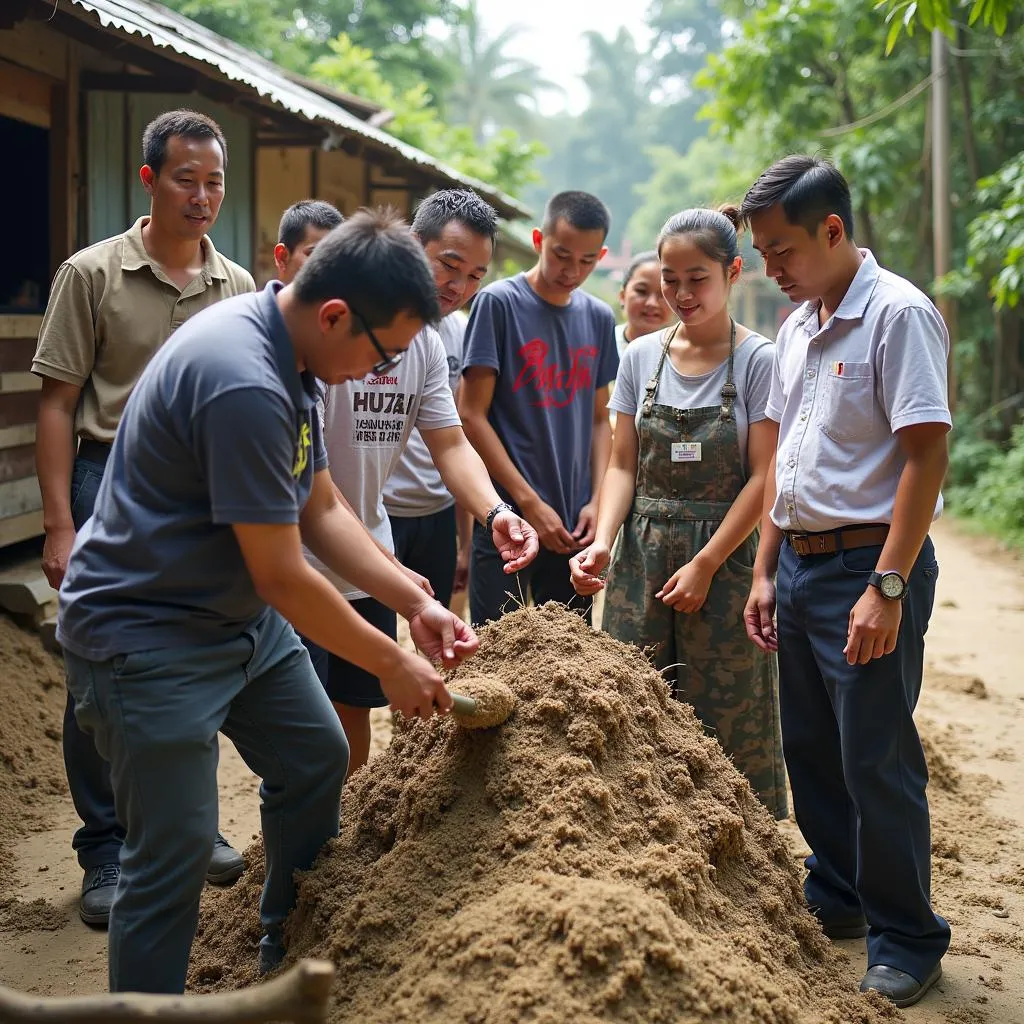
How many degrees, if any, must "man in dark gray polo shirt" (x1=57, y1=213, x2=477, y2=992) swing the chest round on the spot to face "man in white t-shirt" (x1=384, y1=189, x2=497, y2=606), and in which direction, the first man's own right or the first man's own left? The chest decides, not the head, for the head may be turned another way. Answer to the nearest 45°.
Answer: approximately 45° to the first man's own left

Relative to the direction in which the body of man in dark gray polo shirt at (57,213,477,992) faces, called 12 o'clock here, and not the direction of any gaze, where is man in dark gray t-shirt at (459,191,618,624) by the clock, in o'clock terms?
man in dark gray t-shirt at (459,191,618,624) is roughly at 10 o'clock from man in dark gray polo shirt at (57,213,477,992).

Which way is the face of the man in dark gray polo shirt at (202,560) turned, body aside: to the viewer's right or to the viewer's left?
to the viewer's right

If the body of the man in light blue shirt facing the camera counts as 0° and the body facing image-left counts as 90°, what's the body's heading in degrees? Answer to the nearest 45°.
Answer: approximately 45°

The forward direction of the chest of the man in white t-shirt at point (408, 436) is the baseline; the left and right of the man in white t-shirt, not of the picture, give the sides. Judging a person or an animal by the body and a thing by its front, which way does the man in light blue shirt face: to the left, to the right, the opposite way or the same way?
to the right

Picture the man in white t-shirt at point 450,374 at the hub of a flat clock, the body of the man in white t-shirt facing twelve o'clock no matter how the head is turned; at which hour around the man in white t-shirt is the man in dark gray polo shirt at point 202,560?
The man in dark gray polo shirt is roughly at 2 o'clock from the man in white t-shirt.
